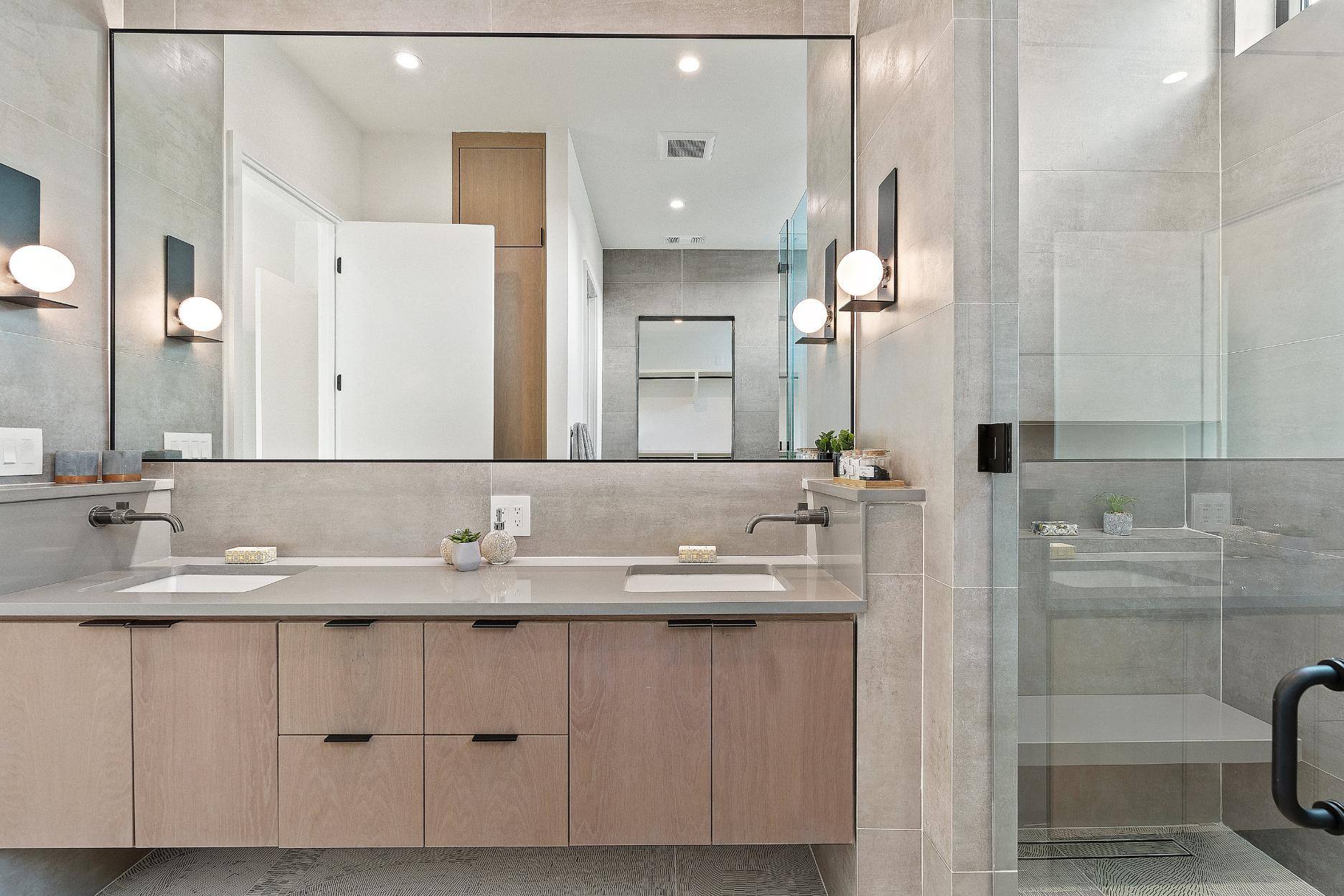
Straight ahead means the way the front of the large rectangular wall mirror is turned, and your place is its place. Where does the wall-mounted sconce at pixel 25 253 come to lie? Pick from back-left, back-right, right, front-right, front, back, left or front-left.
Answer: right

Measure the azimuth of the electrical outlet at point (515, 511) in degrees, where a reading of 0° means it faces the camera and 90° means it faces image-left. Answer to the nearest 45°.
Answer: approximately 0°

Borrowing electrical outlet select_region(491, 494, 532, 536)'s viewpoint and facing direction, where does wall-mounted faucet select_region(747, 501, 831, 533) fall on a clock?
The wall-mounted faucet is roughly at 10 o'clock from the electrical outlet.

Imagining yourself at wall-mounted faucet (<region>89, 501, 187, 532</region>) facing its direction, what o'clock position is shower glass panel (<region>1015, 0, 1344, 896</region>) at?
The shower glass panel is roughly at 2 o'clock from the wall-mounted faucet.

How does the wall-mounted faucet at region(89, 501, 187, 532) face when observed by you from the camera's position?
facing to the right of the viewer

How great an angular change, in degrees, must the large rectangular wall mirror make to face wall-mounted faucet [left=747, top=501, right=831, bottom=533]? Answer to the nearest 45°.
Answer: approximately 45° to its left

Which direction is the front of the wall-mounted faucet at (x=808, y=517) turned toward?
to the viewer's left

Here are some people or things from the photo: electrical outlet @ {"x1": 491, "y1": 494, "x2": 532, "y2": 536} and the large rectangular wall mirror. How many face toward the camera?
2
